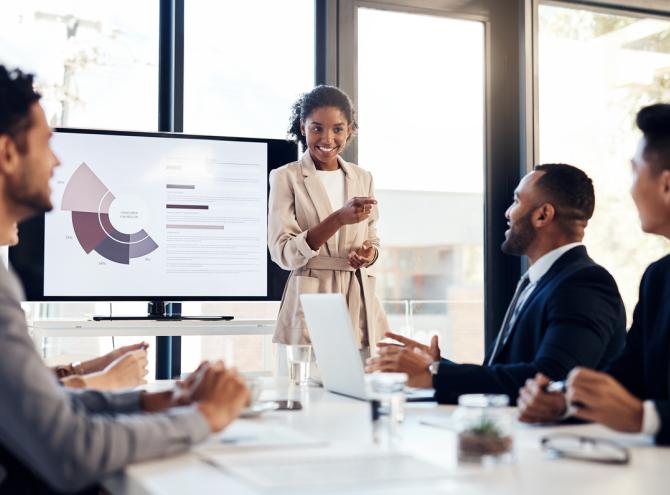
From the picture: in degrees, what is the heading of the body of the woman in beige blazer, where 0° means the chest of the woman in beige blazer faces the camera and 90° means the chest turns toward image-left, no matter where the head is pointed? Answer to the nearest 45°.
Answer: approximately 315°

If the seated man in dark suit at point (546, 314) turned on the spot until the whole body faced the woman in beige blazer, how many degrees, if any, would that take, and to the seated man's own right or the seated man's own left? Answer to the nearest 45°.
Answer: approximately 45° to the seated man's own right

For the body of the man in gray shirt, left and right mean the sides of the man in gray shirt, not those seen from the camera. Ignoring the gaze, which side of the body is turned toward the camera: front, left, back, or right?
right

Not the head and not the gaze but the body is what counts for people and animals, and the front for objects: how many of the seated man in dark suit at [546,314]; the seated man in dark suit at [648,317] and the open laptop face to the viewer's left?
2

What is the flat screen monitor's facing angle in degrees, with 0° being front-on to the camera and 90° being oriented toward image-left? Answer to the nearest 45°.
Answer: approximately 0°

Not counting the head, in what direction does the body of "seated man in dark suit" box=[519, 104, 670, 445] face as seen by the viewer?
to the viewer's left

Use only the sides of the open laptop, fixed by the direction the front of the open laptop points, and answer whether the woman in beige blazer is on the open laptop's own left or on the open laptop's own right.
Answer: on the open laptop's own left

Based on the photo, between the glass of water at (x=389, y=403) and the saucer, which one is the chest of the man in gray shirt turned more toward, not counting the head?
the glass of water

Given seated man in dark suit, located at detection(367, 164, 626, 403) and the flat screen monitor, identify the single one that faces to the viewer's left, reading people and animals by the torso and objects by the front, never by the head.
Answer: the seated man in dark suit

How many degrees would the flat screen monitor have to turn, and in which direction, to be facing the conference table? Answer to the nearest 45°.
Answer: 0° — it already faces it

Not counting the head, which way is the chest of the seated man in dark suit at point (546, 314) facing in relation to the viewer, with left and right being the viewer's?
facing to the left of the viewer
